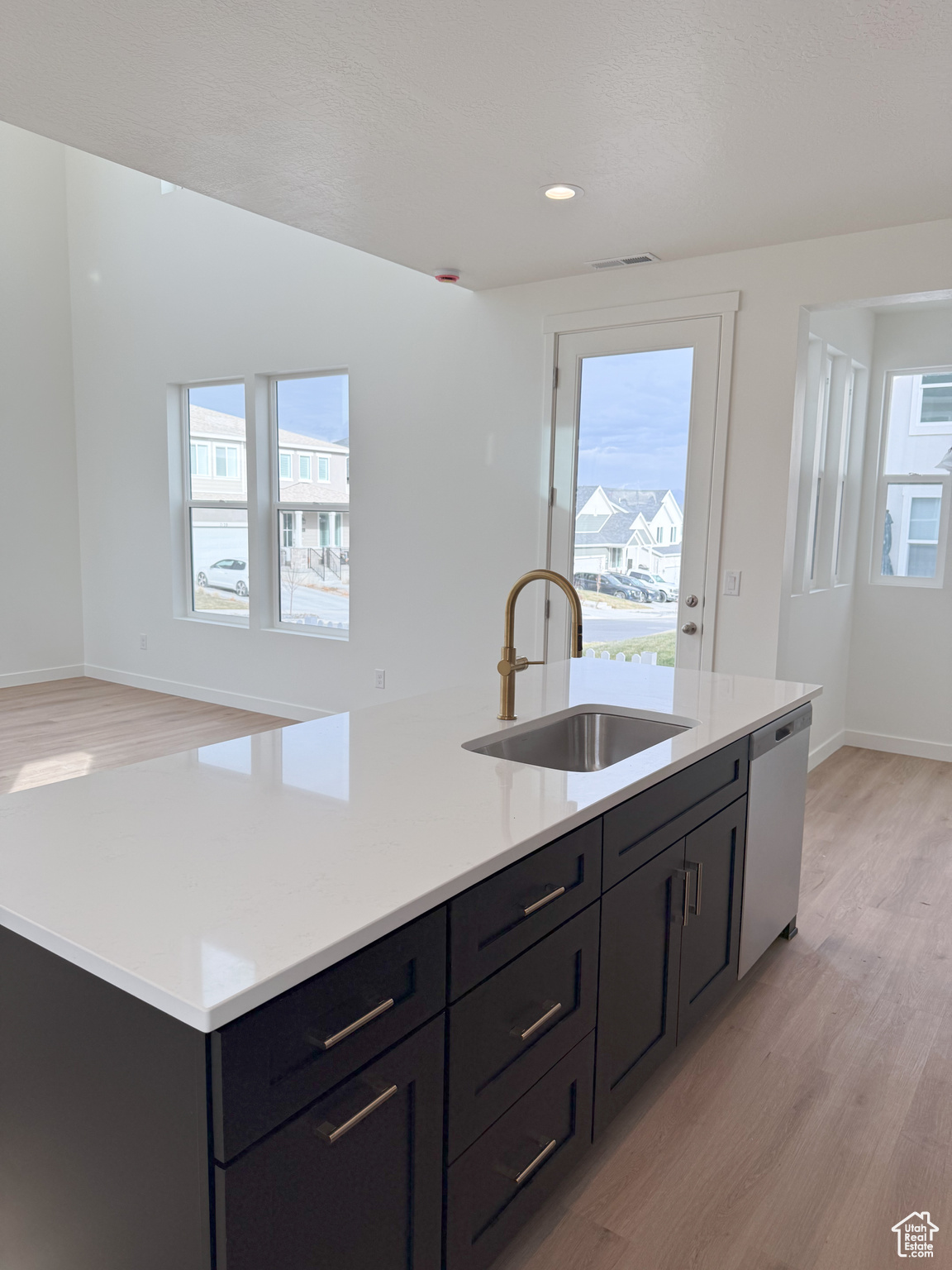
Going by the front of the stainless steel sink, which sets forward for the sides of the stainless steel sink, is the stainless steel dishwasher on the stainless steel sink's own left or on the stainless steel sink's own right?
on the stainless steel sink's own left

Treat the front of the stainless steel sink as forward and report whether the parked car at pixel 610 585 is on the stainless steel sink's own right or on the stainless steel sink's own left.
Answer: on the stainless steel sink's own left

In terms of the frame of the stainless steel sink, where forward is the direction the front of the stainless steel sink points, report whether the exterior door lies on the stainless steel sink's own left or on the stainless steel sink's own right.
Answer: on the stainless steel sink's own left
